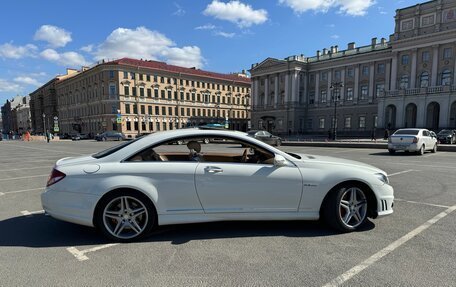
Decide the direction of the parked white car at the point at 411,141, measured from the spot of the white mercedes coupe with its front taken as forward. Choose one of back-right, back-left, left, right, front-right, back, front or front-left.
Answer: front-left

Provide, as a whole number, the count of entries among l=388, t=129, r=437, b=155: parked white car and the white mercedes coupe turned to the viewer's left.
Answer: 0

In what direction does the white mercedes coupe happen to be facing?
to the viewer's right

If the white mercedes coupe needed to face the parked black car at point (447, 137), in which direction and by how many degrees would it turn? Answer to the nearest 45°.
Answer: approximately 45° to its left

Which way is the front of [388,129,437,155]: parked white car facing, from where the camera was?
facing away from the viewer and to the right of the viewer
